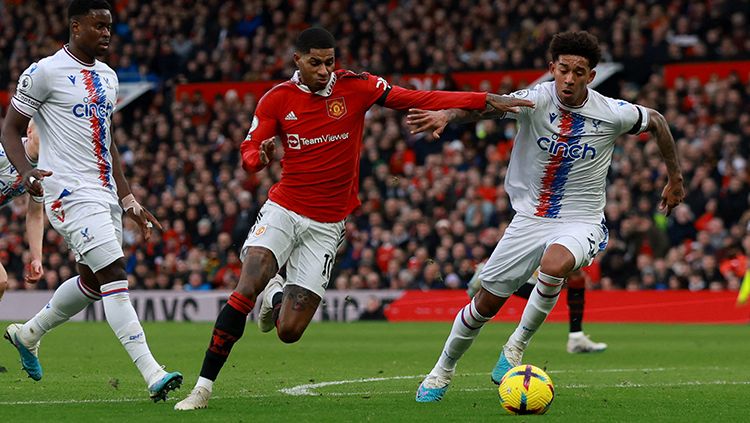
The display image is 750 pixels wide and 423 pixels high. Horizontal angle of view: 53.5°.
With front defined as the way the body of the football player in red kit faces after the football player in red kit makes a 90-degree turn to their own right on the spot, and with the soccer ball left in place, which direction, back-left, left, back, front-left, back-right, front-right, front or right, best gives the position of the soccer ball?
back-left

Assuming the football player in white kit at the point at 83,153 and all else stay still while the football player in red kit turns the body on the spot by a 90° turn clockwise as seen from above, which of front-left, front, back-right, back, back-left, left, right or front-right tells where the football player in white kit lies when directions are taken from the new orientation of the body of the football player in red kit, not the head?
front

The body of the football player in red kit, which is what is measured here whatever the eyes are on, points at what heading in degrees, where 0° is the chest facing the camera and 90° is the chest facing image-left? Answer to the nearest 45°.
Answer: approximately 0°

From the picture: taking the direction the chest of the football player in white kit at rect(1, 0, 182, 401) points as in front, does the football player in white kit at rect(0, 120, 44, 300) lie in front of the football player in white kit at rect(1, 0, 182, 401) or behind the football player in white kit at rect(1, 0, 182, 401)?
behind

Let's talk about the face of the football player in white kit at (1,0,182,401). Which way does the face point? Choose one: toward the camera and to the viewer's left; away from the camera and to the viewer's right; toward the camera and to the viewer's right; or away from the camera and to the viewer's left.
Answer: toward the camera and to the viewer's right

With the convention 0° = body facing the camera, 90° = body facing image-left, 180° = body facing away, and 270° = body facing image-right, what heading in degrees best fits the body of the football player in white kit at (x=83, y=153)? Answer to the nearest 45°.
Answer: approximately 315°

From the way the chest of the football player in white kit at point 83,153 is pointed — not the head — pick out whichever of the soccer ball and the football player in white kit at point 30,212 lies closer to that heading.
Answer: the soccer ball

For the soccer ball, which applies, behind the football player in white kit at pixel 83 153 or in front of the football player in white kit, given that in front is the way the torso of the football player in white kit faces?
in front

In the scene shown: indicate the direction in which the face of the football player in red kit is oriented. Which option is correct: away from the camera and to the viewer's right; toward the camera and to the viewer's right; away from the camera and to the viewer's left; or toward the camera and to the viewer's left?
toward the camera and to the viewer's right
